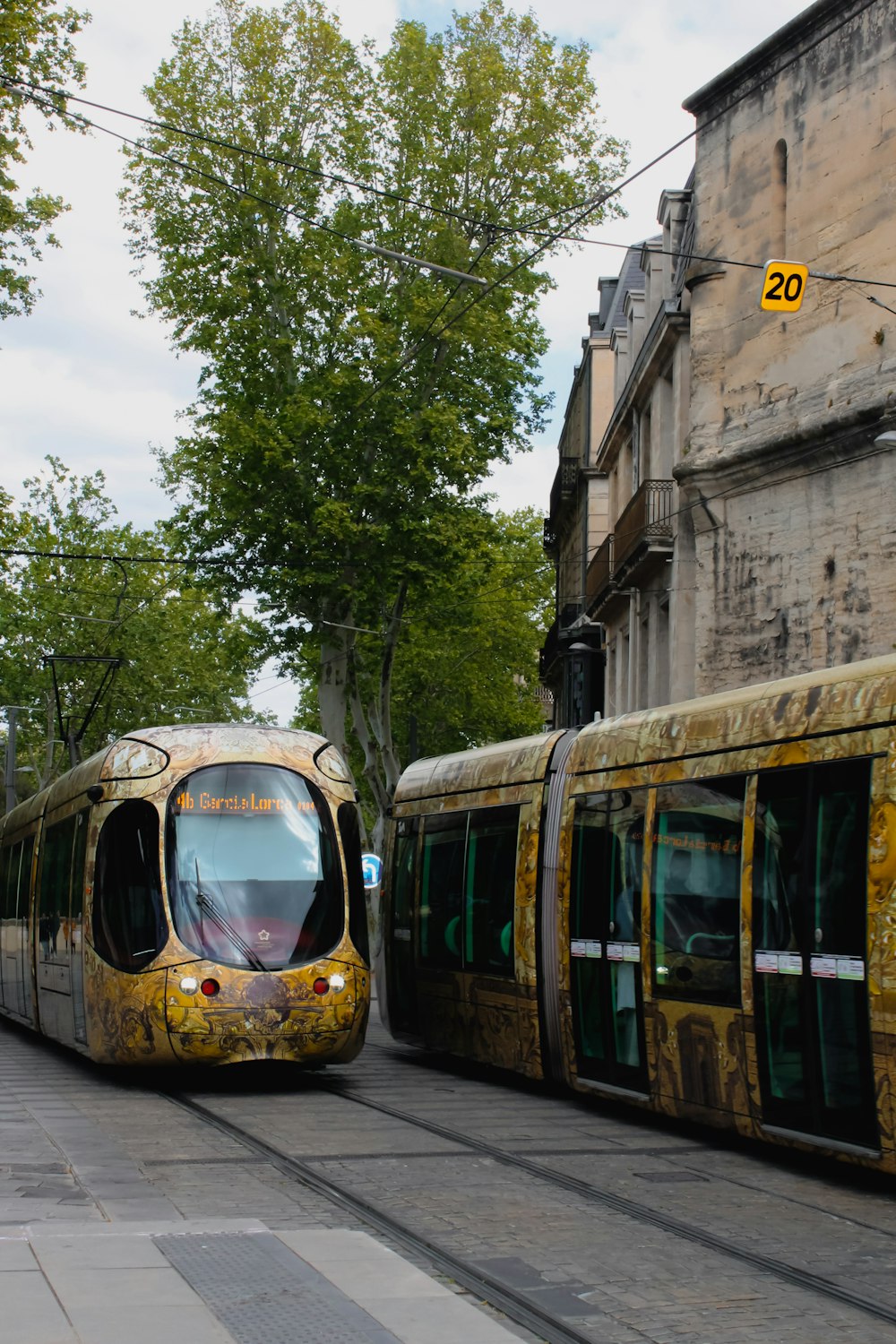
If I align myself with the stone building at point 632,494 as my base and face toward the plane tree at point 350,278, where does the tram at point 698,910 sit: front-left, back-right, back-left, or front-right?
back-left

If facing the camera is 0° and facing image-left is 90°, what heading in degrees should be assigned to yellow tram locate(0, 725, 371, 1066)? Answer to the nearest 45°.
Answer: approximately 315°

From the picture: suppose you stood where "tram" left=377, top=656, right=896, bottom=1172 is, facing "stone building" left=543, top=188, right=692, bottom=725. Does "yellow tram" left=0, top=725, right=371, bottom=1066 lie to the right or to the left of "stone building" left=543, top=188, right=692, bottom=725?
left

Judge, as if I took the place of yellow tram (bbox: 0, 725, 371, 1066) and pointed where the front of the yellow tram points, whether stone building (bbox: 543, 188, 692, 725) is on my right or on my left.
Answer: on my left

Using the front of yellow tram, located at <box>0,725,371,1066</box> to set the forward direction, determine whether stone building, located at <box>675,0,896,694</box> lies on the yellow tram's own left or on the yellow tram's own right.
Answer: on the yellow tram's own left

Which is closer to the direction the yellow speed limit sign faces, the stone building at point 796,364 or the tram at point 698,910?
the tram

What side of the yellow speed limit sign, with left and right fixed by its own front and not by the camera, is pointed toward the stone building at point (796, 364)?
back
